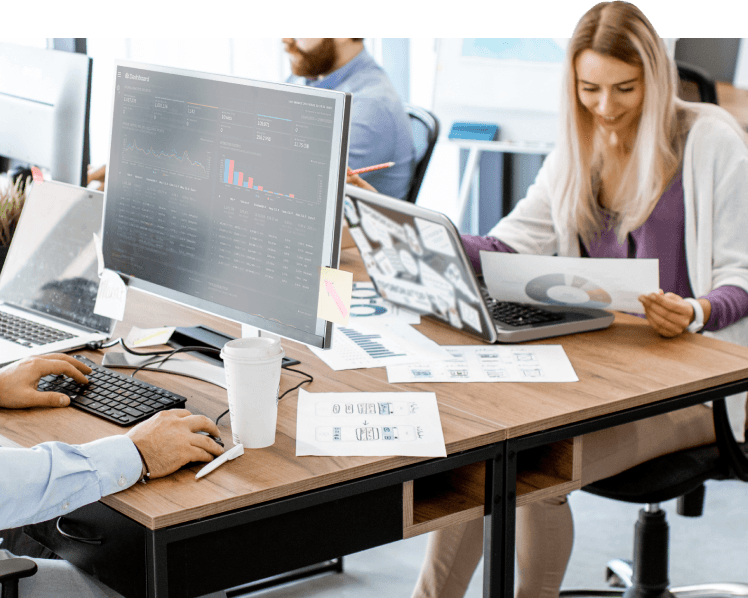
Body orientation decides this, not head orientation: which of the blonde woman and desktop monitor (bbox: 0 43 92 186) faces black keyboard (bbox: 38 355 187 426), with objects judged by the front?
the blonde woman

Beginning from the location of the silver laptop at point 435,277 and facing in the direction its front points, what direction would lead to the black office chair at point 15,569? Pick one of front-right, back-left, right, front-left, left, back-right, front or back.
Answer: back

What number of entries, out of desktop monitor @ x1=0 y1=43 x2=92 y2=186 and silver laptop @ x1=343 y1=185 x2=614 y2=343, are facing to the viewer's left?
0

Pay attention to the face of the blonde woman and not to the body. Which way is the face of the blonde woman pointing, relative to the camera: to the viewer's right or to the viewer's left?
to the viewer's left

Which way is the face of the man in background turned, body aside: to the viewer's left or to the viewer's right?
to the viewer's left

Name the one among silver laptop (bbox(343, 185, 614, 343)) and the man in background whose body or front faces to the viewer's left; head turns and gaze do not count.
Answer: the man in background

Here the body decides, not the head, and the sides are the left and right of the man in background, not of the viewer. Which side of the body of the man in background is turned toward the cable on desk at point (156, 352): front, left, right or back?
left

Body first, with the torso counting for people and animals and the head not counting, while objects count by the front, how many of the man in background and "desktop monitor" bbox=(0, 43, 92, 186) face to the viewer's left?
1

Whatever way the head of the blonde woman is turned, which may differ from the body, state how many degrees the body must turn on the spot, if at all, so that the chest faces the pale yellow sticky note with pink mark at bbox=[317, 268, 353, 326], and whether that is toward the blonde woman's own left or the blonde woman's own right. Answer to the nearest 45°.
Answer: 0° — they already face it

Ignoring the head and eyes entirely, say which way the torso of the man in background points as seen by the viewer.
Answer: to the viewer's left

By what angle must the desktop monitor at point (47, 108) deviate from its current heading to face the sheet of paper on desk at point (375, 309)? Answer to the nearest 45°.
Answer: approximately 90° to its right

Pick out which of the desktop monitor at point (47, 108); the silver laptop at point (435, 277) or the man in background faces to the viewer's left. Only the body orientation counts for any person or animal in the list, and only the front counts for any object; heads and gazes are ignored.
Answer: the man in background

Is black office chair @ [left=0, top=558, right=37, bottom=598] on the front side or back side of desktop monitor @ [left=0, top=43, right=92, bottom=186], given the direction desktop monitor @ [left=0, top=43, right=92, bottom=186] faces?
on the back side
